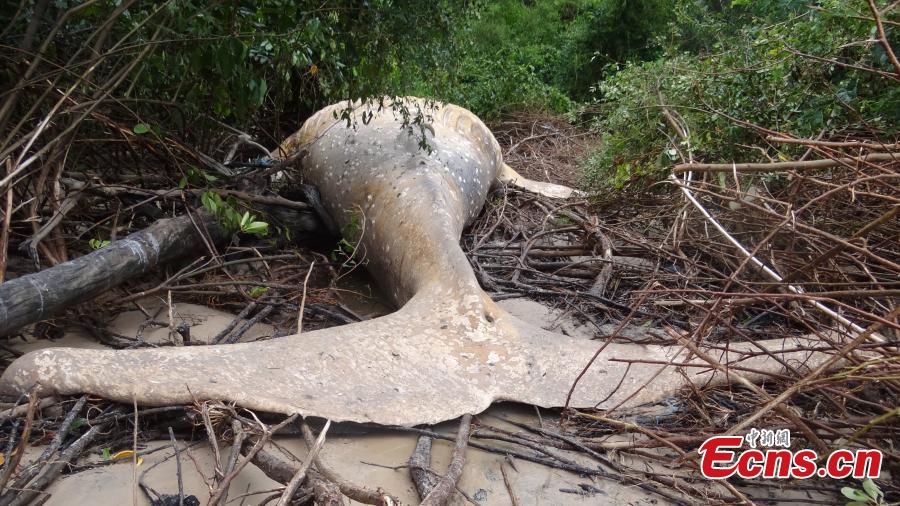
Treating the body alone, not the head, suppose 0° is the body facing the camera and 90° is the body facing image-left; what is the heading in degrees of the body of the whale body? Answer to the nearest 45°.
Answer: approximately 180°

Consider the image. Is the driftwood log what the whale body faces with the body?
no

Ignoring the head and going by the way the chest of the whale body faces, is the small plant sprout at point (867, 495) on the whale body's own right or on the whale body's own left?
on the whale body's own right

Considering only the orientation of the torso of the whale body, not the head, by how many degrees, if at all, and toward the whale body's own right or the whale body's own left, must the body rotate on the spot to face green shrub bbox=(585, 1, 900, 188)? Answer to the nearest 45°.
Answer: approximately 45° to the whale body's own right
